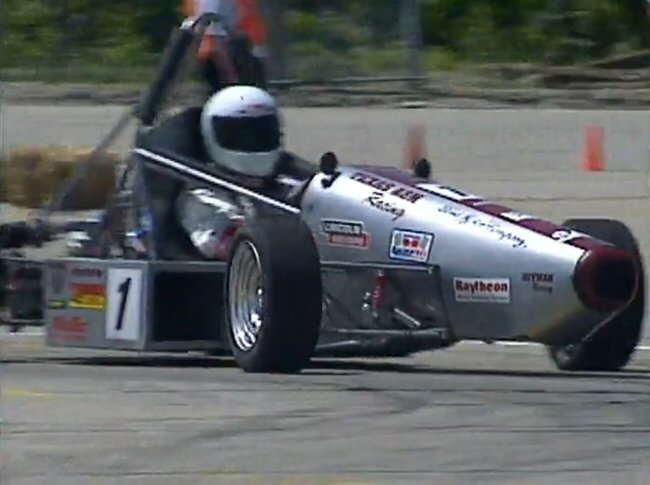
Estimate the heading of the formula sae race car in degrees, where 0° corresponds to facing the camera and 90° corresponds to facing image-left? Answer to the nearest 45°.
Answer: approximately 315°

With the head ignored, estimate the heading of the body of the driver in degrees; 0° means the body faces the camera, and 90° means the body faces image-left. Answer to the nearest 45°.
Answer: approximately 315°
